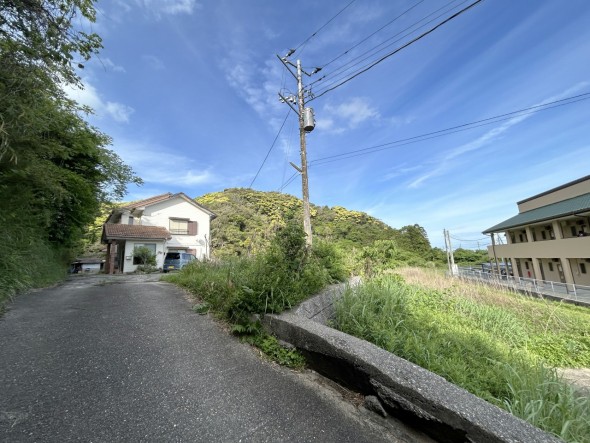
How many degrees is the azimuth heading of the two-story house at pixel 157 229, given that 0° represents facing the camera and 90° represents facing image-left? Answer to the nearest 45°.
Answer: approximately 45°

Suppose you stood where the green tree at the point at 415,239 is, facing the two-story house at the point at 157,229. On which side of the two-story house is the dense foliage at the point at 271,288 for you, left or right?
left

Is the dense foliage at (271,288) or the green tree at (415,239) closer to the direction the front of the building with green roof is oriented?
the dense foliage

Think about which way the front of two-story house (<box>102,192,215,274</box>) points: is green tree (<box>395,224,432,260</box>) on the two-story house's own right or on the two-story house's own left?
on the two-story house's own left

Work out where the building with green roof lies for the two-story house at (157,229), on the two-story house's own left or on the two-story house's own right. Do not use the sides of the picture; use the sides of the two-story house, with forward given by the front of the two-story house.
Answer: on the two-story house's own left

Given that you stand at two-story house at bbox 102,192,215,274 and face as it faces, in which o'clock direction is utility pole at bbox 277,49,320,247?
The utility pole is roughly at 10 o'clock from the two-story house.

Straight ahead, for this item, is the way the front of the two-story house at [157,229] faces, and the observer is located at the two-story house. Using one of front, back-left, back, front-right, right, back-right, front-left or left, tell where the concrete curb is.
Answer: front-left

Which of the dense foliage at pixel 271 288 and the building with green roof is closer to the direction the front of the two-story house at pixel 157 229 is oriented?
the dense foliage

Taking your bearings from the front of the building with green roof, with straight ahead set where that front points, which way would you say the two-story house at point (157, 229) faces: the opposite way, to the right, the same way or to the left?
to the left

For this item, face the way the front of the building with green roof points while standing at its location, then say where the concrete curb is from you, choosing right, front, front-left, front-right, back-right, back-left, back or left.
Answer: front-left
